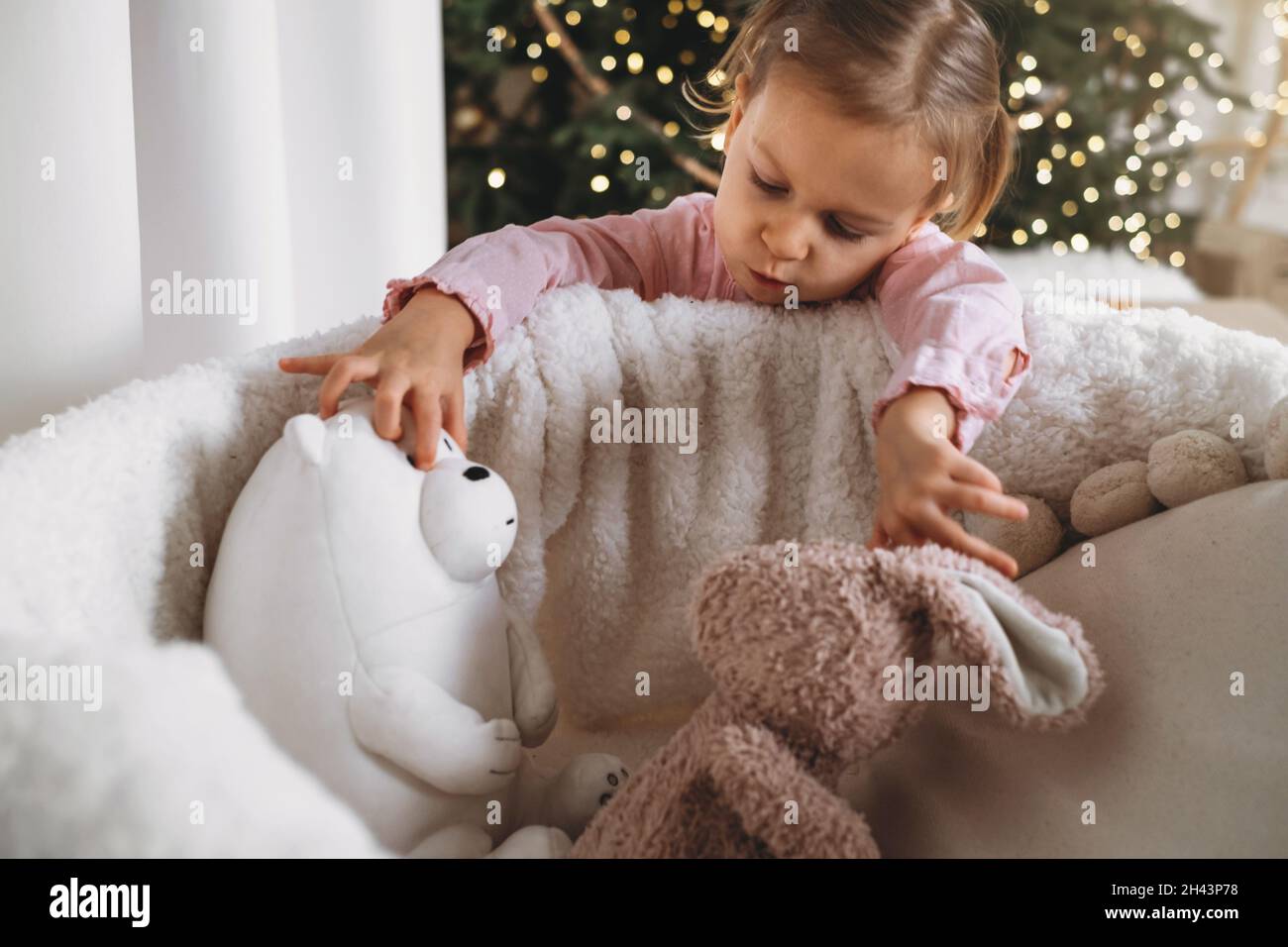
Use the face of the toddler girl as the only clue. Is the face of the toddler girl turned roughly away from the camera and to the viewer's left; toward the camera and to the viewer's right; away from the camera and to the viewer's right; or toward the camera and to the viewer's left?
toward the camera and to the viewer's left

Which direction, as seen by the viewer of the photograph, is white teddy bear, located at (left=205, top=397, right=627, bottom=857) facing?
facing to the right of the viewer

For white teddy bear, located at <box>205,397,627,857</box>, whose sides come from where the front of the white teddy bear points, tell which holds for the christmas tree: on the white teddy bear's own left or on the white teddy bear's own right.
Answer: on the white teddy bear's own left
